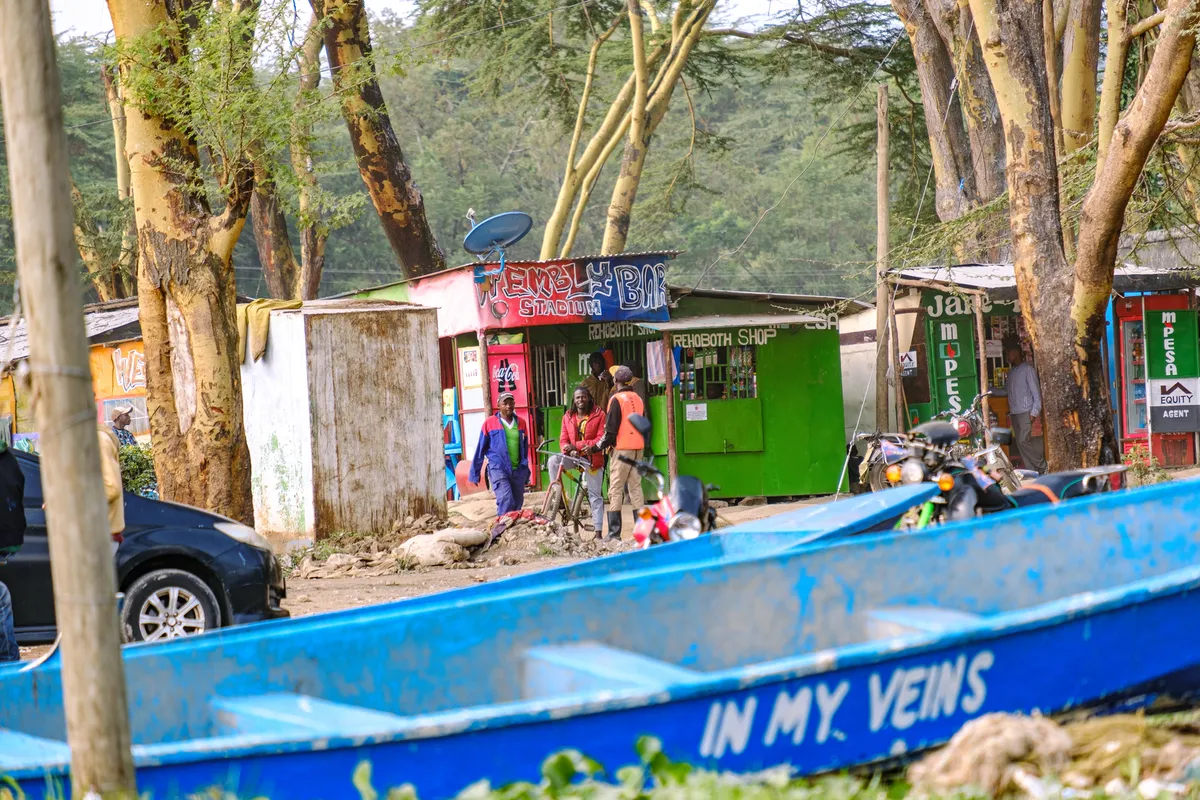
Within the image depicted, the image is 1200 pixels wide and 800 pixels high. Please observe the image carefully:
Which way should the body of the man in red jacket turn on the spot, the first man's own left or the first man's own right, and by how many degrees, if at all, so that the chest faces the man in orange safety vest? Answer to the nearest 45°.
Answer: approximately 45° to the first man's own left

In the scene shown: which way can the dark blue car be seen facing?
to the viewer's right

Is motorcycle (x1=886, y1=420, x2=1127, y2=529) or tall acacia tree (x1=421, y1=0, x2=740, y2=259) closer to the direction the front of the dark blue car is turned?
the motorcycle

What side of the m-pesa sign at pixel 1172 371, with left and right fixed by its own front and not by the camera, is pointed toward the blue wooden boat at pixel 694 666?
front

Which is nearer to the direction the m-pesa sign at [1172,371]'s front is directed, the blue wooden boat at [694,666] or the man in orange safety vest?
the blue wooden boat

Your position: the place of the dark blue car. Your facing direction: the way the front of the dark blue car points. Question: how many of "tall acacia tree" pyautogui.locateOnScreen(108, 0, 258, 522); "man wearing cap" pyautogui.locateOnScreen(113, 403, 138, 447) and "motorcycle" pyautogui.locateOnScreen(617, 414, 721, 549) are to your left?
2

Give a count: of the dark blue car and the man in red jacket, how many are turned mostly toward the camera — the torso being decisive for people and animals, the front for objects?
1

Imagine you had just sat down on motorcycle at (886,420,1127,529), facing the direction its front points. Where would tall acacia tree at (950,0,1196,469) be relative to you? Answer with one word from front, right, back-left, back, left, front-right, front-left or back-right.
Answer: back-right

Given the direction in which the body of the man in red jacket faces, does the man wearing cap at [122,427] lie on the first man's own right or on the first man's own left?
on the first man's own right
